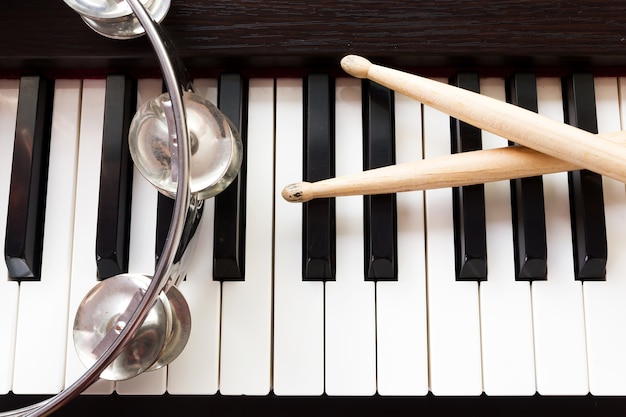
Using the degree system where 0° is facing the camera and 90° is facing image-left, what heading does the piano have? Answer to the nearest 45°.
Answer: approximately 0°
